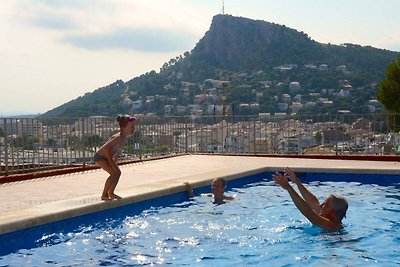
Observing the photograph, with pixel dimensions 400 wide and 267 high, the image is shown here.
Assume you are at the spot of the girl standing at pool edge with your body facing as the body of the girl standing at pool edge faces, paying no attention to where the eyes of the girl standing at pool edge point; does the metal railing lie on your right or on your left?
on your left

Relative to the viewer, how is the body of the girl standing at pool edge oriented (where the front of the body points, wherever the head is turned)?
to the viewer's right

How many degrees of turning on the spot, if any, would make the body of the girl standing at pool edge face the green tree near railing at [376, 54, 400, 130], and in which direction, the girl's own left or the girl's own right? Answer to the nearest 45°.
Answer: approximately 45° to the girl's own left
